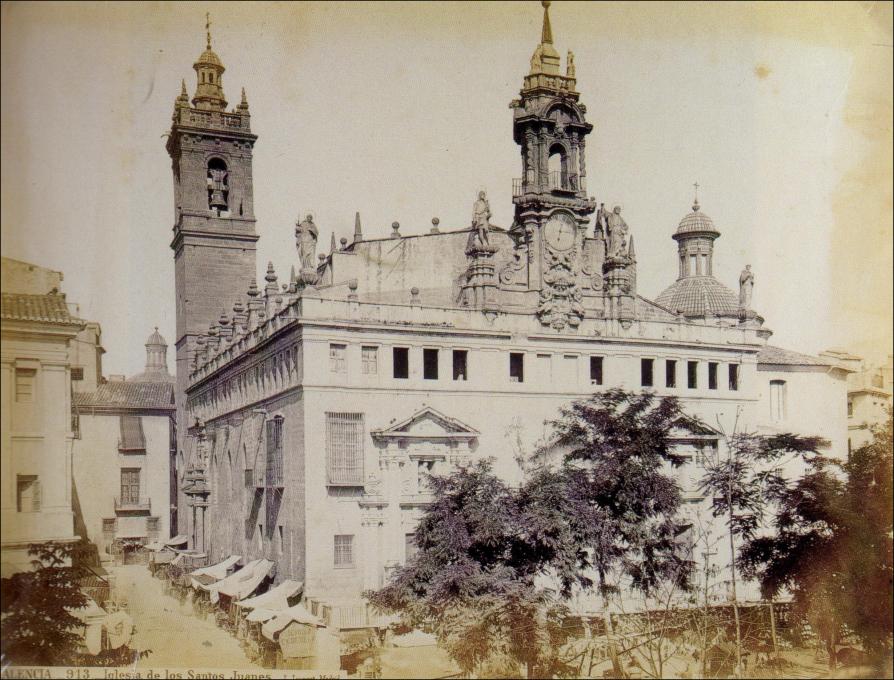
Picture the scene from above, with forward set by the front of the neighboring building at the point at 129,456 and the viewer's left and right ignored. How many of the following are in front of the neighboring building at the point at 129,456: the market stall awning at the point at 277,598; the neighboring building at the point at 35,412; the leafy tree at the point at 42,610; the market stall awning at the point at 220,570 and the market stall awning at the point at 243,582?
5

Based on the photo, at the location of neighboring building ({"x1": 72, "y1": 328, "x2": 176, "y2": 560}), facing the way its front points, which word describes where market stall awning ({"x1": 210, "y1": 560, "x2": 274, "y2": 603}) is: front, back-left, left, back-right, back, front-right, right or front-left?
front

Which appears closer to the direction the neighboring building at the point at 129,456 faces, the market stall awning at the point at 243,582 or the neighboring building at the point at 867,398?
the market stall awning

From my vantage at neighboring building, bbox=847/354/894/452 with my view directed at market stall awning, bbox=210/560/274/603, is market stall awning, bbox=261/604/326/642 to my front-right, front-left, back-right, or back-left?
front-left

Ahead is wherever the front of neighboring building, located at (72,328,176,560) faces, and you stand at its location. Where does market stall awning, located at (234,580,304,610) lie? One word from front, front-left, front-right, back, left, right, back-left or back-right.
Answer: front

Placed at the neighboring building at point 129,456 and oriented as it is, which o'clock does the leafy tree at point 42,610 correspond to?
The leafy tree is roughly at 12 o'clock from the neighboring building.

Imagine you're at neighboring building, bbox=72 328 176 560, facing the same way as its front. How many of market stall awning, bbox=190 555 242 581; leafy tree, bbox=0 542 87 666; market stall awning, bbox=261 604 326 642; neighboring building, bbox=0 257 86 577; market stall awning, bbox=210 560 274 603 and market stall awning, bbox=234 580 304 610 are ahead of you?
6

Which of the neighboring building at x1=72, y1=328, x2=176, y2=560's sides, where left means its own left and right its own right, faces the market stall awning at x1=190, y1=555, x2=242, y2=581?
front

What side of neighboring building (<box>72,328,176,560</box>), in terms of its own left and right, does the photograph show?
front

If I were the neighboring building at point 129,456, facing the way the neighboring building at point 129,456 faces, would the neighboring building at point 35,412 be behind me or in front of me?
in front

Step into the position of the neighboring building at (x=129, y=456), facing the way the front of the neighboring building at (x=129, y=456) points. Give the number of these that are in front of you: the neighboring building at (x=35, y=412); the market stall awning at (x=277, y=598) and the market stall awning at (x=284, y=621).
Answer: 3

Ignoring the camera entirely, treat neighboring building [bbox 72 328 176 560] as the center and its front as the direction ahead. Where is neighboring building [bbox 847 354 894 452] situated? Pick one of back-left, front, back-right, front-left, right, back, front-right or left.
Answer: front-left

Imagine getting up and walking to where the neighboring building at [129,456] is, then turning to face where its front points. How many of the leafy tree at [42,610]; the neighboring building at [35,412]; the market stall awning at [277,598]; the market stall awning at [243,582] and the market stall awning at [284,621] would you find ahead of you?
5

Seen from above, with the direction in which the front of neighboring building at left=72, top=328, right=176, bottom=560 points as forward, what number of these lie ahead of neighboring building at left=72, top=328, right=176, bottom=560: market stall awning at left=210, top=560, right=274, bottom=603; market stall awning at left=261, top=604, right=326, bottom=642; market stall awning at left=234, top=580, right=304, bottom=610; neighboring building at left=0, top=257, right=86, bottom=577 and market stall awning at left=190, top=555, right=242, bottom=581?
5
